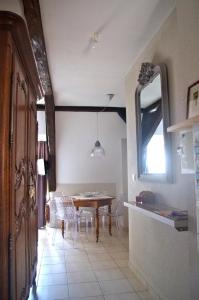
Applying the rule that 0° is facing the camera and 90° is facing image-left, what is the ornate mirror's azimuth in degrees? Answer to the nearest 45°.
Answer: approximately 45°

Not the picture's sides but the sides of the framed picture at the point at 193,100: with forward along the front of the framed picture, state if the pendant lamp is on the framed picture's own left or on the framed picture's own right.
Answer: on the framed picture's own right

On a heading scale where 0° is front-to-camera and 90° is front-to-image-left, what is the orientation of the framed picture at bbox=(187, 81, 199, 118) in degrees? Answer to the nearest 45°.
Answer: approximately 45°

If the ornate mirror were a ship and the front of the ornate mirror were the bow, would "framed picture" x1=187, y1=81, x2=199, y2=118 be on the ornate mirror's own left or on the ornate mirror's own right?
on the ornate mirror's own left
